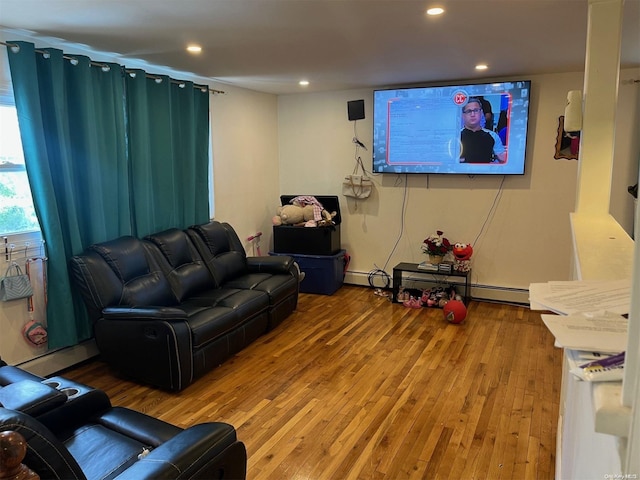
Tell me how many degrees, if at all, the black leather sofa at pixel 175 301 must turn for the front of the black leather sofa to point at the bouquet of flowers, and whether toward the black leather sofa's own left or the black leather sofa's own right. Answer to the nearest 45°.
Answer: approximately 45° to the black leather sofa's own left

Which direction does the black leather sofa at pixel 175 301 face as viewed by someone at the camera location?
facing the viewer and to the right of the viewer

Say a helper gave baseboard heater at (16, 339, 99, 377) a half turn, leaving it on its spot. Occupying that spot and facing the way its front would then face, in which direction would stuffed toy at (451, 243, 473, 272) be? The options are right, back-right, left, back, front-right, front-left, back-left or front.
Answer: back-right

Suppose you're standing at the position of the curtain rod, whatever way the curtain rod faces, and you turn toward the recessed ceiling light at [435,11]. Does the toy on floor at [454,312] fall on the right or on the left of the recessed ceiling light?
left

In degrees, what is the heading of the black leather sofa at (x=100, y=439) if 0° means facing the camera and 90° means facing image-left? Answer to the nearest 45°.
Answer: approximately 225°

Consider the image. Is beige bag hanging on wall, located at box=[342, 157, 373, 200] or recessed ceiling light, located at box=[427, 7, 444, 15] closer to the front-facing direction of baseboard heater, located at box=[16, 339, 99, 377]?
the recessed ceiling light
